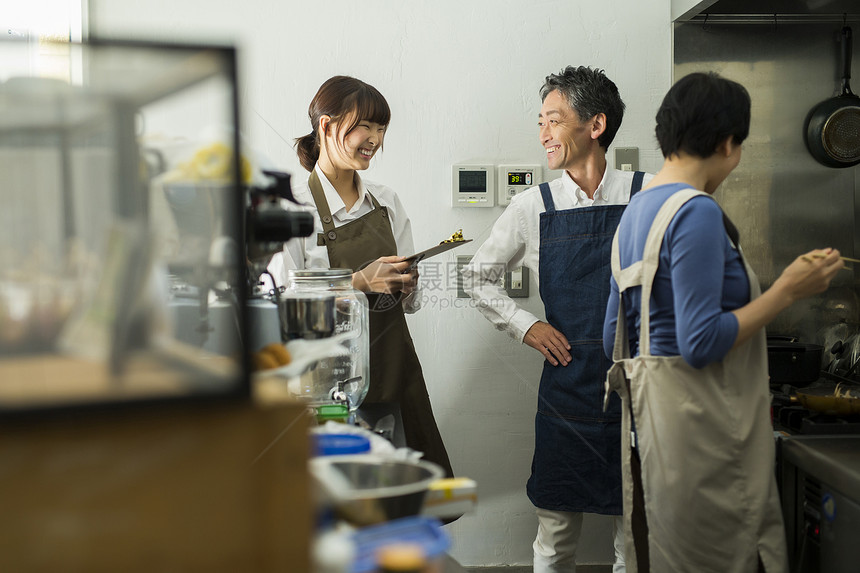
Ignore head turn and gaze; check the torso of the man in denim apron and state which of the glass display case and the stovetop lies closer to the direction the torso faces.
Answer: the glass display case

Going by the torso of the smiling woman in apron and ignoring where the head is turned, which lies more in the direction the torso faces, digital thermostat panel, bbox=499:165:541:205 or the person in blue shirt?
the person in blue shirt

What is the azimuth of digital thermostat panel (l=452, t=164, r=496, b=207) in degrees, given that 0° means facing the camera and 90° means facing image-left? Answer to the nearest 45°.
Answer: approximately 0°

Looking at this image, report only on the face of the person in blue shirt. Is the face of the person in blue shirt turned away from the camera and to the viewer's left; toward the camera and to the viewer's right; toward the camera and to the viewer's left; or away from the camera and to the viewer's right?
away from the camera and to the viewer's right

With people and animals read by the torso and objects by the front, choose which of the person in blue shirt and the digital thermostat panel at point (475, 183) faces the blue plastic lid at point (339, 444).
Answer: the digital thermostat panel

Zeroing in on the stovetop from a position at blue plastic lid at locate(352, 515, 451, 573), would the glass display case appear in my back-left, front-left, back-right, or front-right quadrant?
back-left

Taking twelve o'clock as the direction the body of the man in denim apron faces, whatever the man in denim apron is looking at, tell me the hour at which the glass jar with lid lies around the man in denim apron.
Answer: The glass jar with lid is roughly at 1 o'clock from the man in denim apron.

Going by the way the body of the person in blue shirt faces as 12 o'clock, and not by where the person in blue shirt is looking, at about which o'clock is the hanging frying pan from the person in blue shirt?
The hanging frying pan is roughly at 11 o'clock from the person in blue shirt.

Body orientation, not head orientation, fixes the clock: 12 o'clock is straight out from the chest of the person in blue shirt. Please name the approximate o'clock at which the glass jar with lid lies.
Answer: The glass jar with lid is roughly at 7 o'clock from the person in blue shirt.

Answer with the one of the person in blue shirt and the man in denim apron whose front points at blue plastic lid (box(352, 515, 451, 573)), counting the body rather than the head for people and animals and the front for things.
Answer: the man in denim apron
